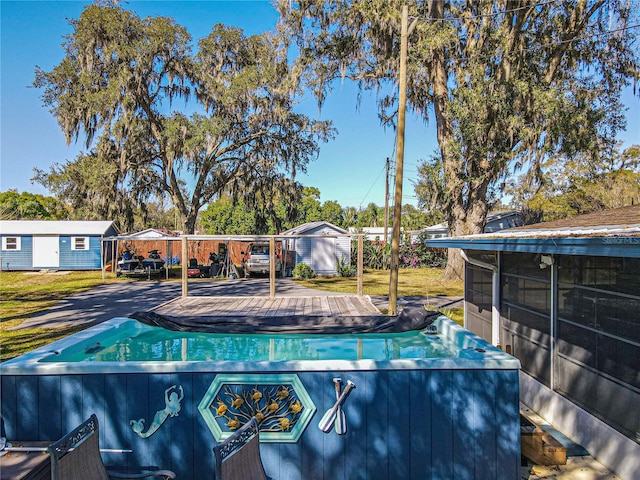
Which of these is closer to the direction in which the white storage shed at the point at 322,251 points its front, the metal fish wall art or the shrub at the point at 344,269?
the metal fish wall art

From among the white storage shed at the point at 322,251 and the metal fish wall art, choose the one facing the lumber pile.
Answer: the white storage shed

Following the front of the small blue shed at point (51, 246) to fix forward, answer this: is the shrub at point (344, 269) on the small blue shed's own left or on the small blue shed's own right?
on the small blue shed's own left

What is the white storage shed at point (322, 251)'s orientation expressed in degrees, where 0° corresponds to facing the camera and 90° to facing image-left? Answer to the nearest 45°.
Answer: approximately 0°

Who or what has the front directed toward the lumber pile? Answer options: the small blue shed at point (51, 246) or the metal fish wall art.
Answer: the small blue shed

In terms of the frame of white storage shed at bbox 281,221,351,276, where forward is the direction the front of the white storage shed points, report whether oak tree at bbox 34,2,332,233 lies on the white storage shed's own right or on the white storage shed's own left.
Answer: on the white storage shed's own right

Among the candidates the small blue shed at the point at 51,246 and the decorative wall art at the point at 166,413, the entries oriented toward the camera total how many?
2

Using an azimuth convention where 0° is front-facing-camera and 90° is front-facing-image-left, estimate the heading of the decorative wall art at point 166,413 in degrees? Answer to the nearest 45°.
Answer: approximately 0°
